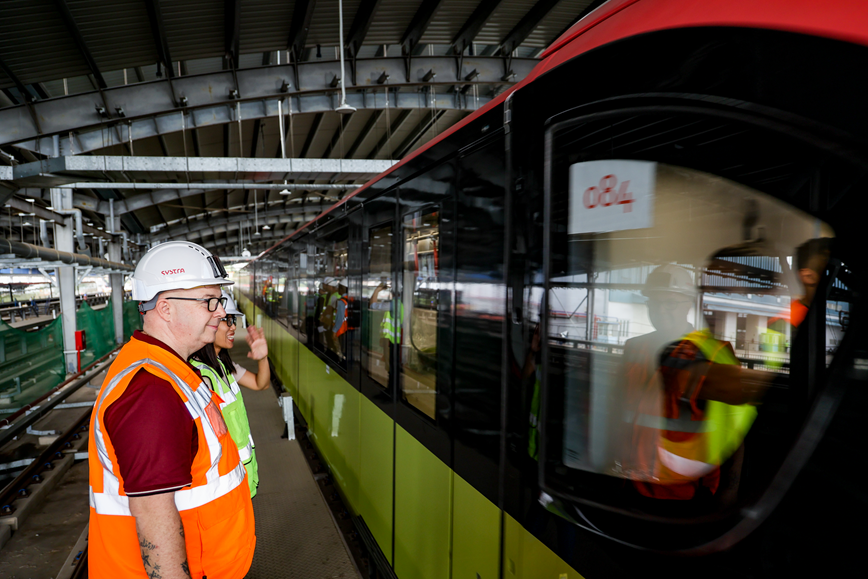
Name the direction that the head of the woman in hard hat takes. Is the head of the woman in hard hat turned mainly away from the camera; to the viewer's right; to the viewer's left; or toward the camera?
to the viewer's right

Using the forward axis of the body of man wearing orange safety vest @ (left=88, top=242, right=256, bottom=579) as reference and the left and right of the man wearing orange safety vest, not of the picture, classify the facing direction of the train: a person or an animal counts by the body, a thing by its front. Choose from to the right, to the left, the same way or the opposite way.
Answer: to the right

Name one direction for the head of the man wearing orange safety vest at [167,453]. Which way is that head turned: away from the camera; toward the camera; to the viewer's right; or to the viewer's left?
to the viewer's right

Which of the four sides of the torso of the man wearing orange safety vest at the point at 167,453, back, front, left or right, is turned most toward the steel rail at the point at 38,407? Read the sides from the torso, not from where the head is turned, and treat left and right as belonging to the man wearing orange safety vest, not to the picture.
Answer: left

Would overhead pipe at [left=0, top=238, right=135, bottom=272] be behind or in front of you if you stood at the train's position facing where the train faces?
behind

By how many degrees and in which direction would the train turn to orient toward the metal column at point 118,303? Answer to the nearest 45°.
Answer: approximately 180°

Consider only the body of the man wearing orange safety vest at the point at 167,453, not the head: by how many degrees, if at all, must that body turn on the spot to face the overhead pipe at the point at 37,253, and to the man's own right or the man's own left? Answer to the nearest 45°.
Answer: approximately 90° to the man's own left

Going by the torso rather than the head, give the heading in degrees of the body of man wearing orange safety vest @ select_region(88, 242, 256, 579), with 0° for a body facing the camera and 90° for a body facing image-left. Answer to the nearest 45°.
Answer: approximately 270°

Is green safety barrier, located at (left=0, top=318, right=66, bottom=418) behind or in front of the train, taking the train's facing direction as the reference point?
behind

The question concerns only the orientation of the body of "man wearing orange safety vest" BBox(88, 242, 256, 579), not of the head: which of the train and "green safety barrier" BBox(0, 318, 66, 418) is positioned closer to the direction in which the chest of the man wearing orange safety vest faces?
the train

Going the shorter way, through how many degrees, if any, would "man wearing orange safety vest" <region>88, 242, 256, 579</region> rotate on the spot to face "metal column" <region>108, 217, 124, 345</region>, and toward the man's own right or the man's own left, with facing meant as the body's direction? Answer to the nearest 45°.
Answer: approximately 90° to the man's own left
